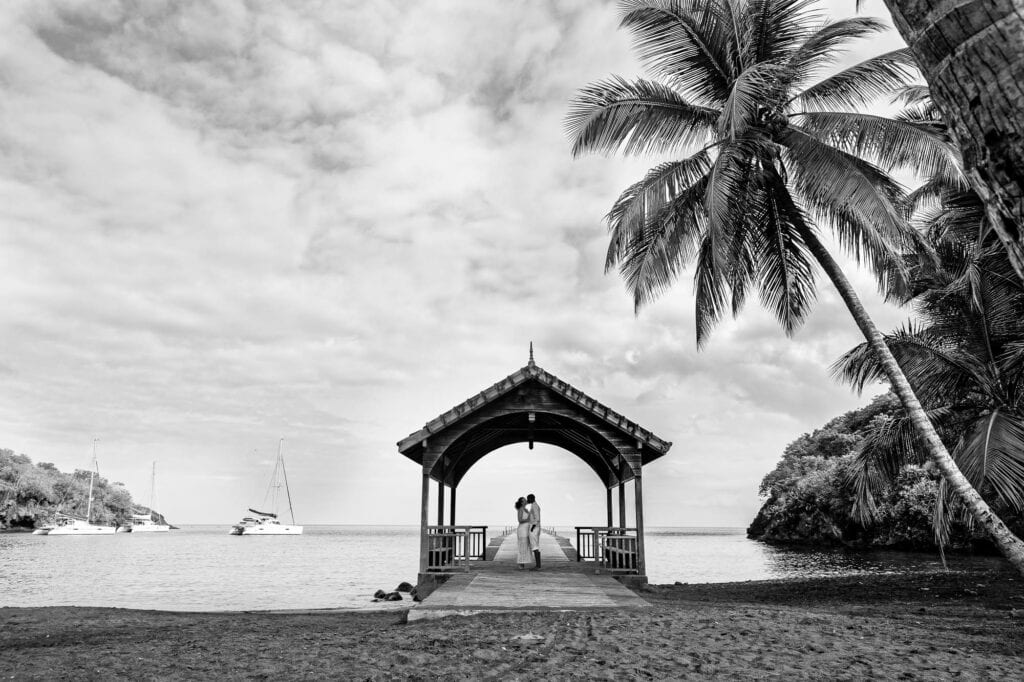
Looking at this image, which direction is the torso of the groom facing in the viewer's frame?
to the viewer's left
